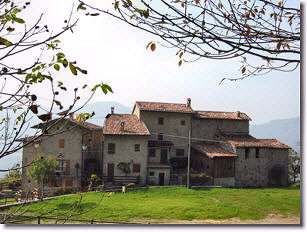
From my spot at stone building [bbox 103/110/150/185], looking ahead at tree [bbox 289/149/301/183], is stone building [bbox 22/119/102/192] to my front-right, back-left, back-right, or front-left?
back-right

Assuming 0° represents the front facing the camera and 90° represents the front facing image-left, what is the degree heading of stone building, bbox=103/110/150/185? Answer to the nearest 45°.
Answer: approximately 0°

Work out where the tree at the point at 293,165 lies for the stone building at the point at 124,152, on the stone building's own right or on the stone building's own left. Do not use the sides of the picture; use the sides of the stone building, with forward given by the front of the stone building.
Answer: on the stone building's own left

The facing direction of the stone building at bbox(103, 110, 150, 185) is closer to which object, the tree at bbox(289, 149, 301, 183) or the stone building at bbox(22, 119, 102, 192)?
the stone building
